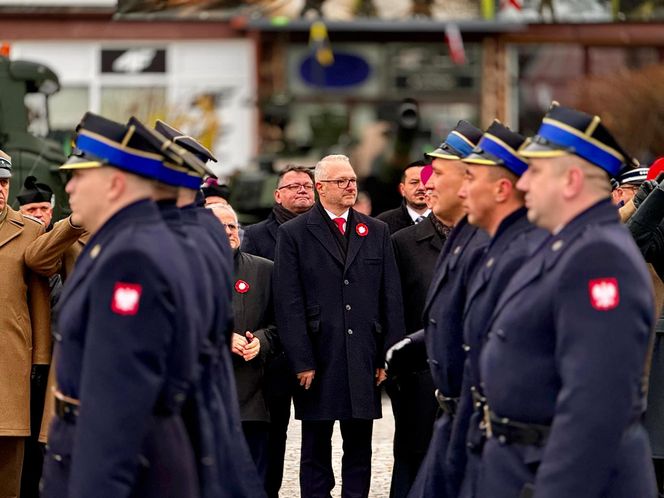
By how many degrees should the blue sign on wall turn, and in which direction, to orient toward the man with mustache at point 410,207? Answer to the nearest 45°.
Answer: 0° — it already faces them

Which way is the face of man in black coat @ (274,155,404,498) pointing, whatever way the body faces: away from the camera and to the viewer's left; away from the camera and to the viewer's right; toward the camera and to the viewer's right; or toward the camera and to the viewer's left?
toward the camera and to the viewer's right

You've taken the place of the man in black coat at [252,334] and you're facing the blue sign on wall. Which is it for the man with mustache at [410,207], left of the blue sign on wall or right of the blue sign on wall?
right

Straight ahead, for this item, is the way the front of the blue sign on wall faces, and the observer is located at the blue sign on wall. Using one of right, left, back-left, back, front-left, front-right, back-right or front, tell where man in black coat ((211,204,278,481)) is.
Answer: front

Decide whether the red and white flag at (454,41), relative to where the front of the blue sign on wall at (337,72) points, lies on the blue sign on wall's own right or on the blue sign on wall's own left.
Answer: on the blue sign on wall's own left

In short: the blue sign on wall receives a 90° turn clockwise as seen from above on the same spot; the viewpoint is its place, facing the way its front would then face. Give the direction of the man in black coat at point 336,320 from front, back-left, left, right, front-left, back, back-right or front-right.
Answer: left

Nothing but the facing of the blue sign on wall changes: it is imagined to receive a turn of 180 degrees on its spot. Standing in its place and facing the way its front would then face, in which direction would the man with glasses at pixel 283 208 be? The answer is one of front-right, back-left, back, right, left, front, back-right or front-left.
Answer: back

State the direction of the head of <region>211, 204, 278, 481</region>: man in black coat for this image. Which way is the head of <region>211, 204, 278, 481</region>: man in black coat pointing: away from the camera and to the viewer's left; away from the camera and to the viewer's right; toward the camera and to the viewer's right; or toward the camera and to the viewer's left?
toward the camera and to the viewer's right

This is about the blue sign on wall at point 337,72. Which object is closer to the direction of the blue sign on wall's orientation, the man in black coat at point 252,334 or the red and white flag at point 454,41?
the man in black coat

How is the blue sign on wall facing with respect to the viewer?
toward the camera
